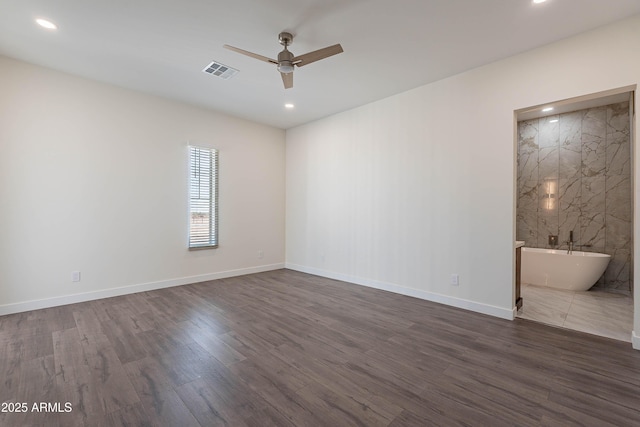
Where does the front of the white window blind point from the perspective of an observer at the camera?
facing the viewer and to the right of the viewer

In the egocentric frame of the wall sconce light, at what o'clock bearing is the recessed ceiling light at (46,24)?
The recessed ceiling light is roughly at 1 o'clock from the wall sconce light.

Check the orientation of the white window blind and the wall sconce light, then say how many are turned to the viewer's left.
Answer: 0

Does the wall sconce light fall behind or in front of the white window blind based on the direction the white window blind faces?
in front

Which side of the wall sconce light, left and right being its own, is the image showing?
front

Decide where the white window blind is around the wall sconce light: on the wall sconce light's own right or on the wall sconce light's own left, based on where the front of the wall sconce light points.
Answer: on the wall sconce light's own right

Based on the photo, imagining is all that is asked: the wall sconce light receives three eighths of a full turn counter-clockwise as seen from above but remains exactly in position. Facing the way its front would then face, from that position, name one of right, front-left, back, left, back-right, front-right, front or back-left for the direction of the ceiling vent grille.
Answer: back

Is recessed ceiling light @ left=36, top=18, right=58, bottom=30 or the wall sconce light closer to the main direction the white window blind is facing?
the wall sconce light

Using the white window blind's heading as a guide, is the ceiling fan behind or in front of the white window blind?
in front

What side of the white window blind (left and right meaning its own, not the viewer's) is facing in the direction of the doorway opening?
front

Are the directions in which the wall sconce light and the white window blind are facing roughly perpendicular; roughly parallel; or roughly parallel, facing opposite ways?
roughly perpendicular

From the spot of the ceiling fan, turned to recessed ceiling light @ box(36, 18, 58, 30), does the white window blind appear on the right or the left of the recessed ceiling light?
right
